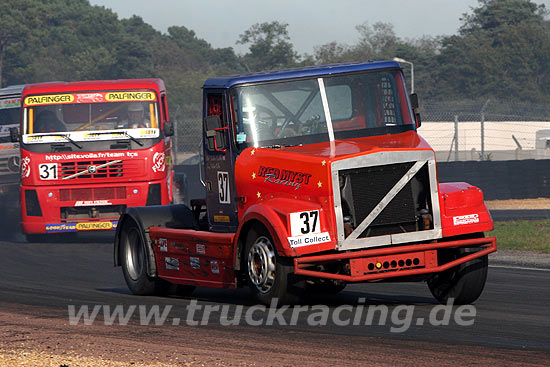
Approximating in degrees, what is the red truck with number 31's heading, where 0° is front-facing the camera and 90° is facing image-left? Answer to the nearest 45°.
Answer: approximately 0°

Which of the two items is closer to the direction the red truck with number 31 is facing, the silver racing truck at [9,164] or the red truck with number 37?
the red truck with number 37

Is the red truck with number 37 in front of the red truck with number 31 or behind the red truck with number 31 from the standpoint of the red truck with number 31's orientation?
in front

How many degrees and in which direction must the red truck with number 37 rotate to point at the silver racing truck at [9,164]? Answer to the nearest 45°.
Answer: approximately 180°

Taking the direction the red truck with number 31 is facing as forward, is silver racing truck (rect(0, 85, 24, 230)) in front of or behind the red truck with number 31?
behind

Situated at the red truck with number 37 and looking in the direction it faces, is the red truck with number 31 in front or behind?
behind
